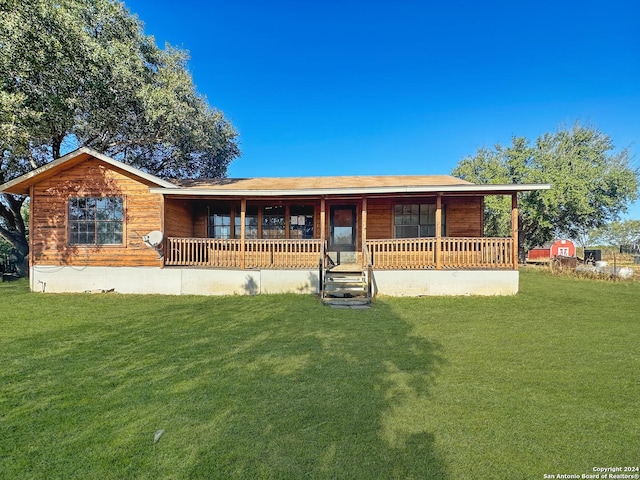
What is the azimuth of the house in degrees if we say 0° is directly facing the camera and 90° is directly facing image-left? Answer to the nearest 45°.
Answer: approximately 0°

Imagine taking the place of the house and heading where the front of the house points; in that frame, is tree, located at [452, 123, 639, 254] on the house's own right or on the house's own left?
on the house's own left
